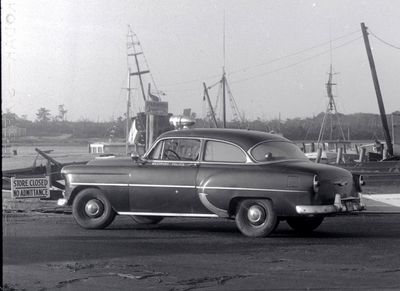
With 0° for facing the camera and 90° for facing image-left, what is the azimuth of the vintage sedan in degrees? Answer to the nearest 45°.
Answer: approximately 135°

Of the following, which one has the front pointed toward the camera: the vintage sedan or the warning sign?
the warning sign

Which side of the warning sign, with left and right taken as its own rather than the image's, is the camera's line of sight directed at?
front

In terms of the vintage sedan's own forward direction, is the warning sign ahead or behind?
ahead

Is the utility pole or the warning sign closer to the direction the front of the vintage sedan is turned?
the warning sign

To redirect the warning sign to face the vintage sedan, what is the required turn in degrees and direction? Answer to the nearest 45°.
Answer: approximately 45° to its left

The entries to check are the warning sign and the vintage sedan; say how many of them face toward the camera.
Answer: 1
